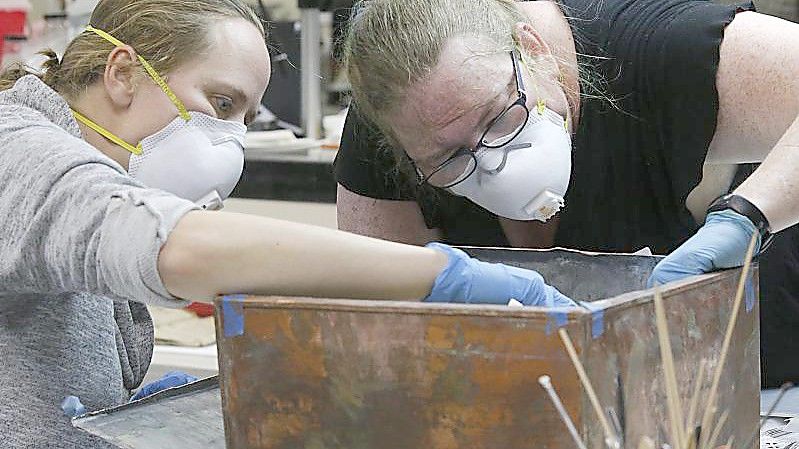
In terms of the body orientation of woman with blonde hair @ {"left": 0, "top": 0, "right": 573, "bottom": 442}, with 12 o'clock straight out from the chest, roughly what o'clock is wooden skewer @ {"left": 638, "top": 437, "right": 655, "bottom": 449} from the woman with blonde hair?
The wooden skewer is roughly at 1 o'clock from the woman with blonde hair.

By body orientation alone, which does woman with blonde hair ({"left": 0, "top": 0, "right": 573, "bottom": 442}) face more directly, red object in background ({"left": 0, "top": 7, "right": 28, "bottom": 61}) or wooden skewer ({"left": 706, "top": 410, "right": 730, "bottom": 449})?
the wooden skewer

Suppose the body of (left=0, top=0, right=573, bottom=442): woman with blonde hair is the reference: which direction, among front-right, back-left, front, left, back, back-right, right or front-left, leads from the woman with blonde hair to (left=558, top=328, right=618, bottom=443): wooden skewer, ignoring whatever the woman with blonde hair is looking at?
front-right

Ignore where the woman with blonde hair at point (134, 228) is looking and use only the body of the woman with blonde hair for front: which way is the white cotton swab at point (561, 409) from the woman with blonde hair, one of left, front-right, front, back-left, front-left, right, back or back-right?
front-right

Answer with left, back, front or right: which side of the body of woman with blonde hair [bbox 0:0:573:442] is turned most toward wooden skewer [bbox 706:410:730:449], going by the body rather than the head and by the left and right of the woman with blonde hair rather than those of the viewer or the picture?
front

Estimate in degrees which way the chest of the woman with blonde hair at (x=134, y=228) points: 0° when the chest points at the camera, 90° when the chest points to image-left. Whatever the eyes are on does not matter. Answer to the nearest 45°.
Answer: approximately 270°

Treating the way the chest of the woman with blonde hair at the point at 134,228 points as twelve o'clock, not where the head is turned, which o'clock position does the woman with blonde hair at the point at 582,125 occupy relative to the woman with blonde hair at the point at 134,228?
the woman with blonde hair at the point at 582,125 is roughly at 11 o'clock from the woman with blonde hair at the point at 134,228.

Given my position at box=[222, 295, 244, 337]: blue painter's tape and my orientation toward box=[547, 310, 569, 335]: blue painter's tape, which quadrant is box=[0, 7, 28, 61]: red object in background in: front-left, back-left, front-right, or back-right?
back-left

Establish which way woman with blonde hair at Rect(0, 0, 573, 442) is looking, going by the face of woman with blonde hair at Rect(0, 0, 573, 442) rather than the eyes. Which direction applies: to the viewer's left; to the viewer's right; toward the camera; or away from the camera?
to the viewer's right

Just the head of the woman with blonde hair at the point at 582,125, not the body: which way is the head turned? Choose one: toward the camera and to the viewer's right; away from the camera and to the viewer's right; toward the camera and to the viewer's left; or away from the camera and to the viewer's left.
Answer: toward the camera and to the viewer's left
